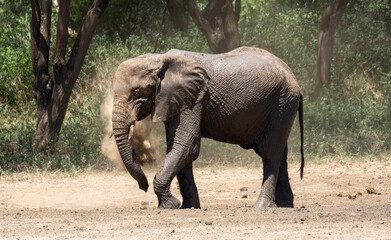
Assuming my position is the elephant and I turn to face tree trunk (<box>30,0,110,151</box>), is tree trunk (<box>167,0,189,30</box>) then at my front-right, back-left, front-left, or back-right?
front-right

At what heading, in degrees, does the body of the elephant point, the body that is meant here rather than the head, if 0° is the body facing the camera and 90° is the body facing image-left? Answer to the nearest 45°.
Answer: approximately 90°

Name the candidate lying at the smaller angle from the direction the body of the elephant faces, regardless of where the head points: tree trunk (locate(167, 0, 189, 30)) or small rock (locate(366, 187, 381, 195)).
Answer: the tree trunk

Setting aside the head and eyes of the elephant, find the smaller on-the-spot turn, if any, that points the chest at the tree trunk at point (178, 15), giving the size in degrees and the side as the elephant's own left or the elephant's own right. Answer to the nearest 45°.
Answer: approximately 90° to the elephant's own right

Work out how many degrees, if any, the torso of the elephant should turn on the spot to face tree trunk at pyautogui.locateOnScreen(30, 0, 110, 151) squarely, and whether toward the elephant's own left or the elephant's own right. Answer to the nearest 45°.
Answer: approximately 45° to the elephant's own right

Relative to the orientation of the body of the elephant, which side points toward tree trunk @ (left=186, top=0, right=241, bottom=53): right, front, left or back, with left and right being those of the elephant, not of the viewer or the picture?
right

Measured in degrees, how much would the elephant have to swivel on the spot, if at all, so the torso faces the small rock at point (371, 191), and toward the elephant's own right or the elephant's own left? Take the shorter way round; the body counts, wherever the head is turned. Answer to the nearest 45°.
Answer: approximately 135° to the elephant's own right
